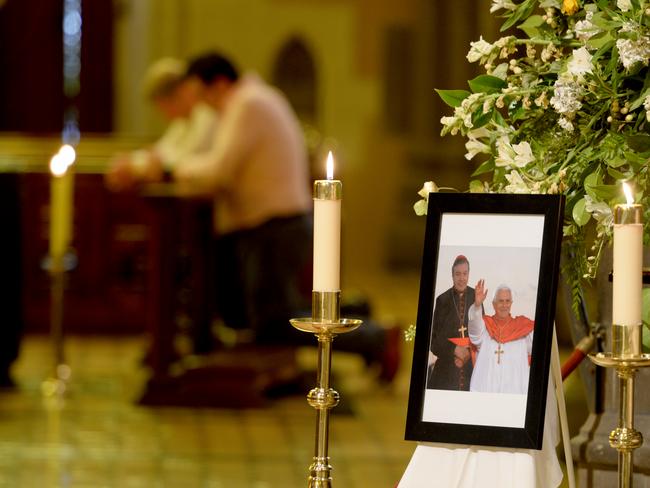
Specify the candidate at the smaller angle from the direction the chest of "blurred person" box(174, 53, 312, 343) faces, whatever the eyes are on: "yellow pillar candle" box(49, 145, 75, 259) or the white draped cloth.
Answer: the yellow pillar candle

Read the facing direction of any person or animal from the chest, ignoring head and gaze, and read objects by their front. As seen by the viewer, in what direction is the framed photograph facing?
toward the camera

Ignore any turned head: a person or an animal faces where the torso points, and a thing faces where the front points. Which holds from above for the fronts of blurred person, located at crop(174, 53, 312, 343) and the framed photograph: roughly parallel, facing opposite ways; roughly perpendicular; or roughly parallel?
roughly perpendicular

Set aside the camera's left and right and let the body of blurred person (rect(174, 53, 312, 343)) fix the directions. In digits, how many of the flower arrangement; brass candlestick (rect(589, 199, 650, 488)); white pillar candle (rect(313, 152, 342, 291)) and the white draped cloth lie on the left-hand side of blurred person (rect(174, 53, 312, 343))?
4

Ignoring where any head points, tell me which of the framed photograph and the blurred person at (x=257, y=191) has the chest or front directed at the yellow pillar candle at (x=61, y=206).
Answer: the blurred person

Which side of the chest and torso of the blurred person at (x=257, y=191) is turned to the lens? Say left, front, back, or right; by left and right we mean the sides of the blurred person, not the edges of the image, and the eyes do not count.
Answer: left

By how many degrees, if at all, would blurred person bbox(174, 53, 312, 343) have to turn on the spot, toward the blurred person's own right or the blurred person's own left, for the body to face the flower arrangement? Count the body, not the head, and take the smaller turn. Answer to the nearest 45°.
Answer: approximately 90° to the blurred person's own left

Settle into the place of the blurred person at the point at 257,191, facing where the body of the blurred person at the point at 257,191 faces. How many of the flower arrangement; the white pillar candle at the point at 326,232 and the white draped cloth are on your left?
3

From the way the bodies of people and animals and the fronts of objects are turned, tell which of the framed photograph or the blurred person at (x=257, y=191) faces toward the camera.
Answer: the framed photograph

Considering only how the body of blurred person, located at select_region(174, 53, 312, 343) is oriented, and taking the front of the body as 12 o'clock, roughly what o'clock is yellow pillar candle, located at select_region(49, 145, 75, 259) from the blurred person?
The yellow pillar candle is roughly at 12 o'clock from the blurred person.

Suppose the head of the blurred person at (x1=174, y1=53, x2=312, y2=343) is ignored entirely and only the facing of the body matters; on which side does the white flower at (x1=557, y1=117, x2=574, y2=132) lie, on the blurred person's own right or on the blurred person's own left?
on the blurred person's own left

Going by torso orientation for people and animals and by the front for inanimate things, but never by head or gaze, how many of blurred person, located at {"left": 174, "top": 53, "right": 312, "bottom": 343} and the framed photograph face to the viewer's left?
1

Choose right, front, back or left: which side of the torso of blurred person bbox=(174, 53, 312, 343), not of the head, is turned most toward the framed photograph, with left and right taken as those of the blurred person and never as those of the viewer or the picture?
left
